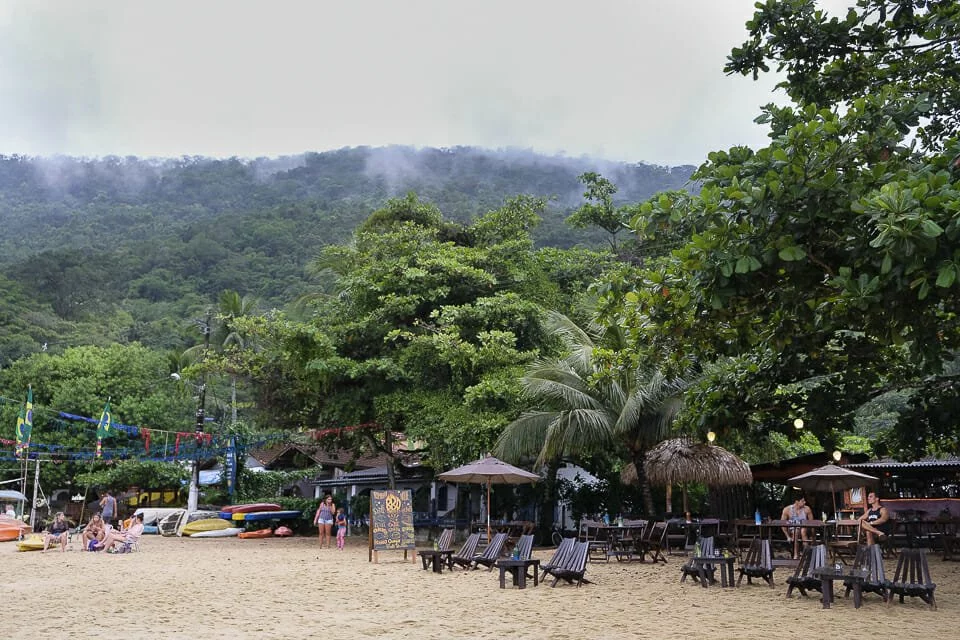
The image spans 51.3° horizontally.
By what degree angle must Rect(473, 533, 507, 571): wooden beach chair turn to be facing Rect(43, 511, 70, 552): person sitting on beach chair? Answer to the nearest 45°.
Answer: approximately 90° to its right

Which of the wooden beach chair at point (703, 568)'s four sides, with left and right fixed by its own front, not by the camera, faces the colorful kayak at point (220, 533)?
right

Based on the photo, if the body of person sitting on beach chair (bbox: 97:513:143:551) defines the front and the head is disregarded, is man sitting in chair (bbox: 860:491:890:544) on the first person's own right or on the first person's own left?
on the first person's own left

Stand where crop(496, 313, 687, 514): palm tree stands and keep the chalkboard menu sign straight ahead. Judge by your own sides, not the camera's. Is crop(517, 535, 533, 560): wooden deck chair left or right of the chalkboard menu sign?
left

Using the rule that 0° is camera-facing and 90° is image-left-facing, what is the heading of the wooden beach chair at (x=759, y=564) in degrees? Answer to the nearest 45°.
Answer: approximately 0°

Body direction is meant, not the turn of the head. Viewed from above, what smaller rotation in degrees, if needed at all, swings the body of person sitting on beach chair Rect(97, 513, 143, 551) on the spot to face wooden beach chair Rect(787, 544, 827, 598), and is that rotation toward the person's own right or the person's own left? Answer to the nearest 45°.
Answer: approximately 135° to the person's own left

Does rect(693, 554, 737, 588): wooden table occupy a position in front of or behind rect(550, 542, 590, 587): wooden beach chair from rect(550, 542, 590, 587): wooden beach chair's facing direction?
behind

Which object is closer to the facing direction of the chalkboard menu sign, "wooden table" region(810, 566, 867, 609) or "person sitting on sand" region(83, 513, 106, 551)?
the wooden table
